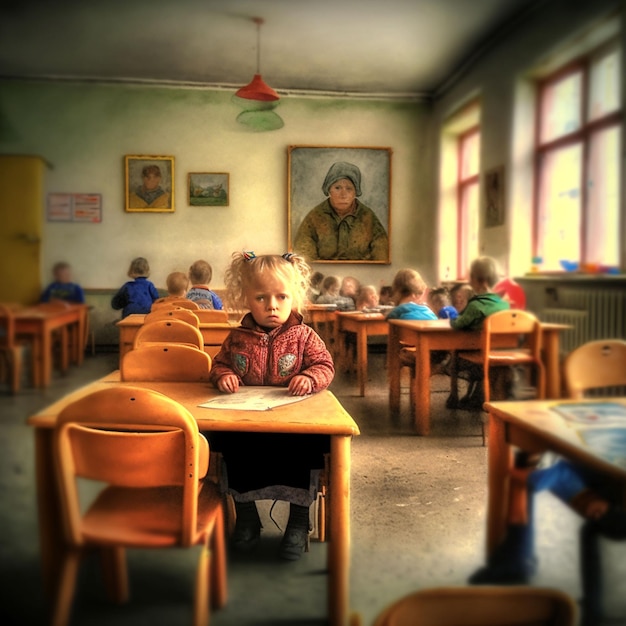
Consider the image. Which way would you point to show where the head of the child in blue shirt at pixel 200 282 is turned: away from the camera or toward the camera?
away from the camera

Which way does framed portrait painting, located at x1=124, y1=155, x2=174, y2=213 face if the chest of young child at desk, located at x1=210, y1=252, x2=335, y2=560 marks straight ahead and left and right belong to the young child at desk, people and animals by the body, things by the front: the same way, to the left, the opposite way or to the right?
the same way

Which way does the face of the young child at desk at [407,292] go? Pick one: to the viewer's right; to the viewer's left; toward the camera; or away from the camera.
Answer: away from the camera

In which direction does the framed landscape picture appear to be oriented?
toward the camera

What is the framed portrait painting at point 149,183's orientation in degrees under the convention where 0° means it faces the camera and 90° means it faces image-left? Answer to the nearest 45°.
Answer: approximately 0°

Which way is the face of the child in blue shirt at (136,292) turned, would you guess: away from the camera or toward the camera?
away from the camera

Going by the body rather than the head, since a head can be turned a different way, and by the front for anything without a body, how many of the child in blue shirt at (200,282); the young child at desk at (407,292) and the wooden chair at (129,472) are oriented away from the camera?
3

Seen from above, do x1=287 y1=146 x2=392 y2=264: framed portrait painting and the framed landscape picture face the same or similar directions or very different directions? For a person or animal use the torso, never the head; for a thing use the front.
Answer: same or similar directions

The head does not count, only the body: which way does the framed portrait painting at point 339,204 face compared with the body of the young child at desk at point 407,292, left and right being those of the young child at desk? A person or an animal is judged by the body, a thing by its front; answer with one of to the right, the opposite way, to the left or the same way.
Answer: the opposite way

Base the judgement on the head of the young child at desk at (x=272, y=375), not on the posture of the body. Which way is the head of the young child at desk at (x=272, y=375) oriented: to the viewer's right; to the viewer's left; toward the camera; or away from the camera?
toward the camera

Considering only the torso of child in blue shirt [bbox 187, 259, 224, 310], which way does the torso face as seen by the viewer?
away from the camera
